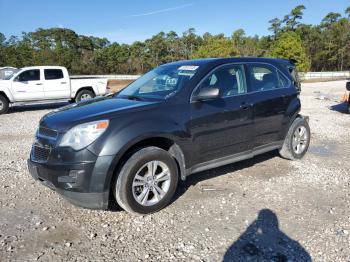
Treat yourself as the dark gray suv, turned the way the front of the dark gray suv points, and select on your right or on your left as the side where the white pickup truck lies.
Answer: on your right

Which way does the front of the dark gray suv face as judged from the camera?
facing the viewer and to the left of the viewer
